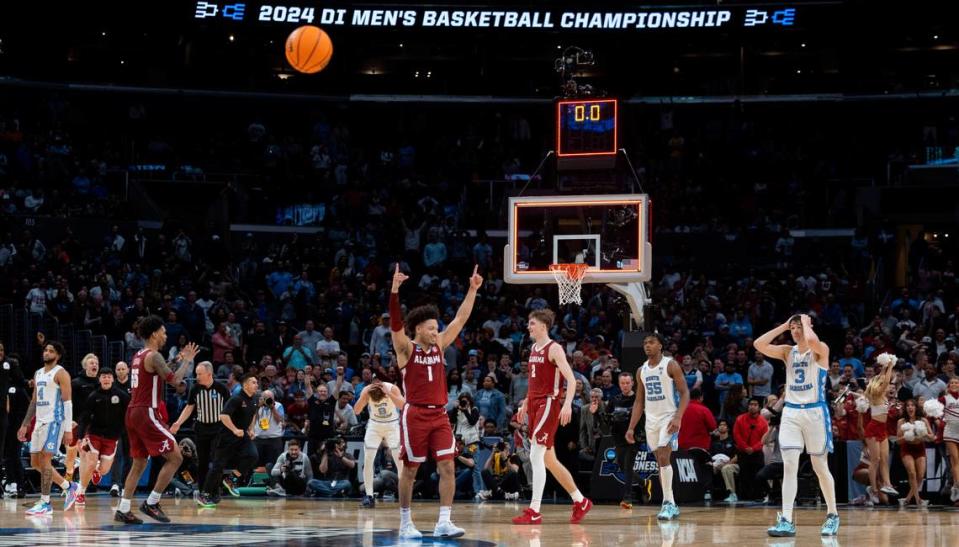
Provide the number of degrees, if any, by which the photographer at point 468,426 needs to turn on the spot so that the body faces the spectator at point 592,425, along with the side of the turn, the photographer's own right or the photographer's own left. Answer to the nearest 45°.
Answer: approximately 90° to the photographer's own left

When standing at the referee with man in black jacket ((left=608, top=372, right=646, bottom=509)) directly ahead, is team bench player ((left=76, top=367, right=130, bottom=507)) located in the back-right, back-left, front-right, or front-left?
back-right

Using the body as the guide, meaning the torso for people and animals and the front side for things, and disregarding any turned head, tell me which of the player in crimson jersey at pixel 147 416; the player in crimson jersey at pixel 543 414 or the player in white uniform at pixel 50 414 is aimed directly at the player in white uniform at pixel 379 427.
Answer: the player in crimson jersey at pixel 147 416

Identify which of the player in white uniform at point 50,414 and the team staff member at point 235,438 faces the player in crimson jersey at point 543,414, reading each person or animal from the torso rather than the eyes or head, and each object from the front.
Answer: the team staff member

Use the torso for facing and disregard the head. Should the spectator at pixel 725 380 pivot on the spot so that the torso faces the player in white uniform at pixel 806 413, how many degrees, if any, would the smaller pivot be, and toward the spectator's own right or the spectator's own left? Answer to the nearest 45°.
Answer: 0° — they already face them

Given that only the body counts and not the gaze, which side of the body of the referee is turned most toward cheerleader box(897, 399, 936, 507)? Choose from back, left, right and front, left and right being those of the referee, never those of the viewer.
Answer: left

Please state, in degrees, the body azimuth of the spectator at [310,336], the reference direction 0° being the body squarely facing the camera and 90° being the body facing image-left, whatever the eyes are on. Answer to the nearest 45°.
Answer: approximately 0°
